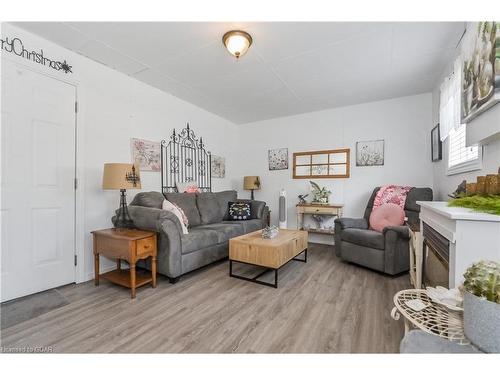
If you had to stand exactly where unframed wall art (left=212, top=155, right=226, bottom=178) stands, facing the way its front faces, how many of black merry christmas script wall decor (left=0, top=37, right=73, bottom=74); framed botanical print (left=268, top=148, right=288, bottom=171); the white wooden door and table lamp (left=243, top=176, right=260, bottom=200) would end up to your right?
2

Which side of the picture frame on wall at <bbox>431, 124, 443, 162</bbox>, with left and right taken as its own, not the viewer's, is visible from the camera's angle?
left

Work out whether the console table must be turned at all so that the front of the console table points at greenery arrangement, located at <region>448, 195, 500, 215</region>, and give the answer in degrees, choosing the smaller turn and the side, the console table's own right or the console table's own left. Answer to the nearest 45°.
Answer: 0° — it already faces it

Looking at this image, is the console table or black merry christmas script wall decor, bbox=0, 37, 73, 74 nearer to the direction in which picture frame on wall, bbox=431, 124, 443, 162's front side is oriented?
the console table
